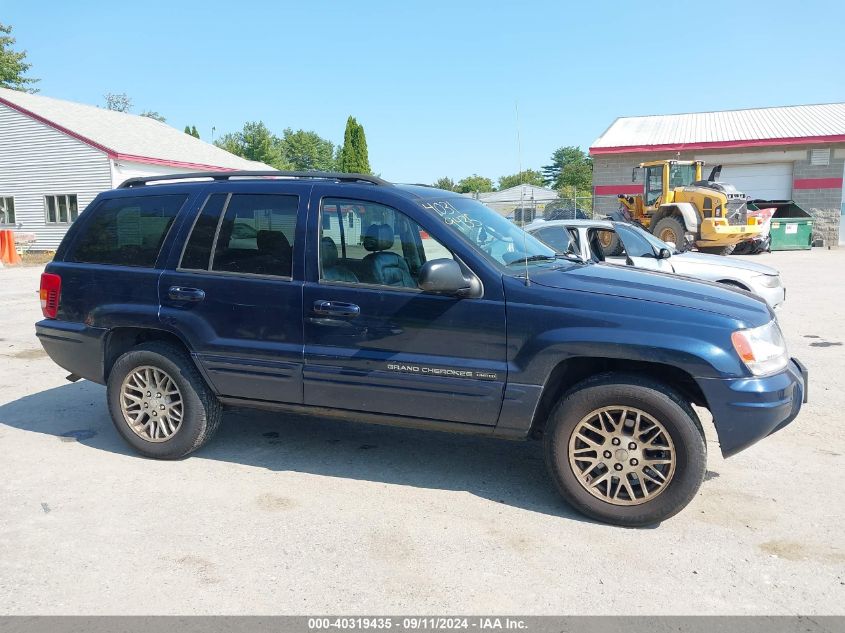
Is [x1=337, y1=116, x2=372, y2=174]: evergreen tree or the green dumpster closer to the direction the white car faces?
the green dumpster

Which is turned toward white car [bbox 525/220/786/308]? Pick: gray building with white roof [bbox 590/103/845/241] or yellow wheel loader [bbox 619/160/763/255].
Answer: the gray building with white roof

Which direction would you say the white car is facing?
to the viewer's right

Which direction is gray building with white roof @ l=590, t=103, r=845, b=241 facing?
toward the camera

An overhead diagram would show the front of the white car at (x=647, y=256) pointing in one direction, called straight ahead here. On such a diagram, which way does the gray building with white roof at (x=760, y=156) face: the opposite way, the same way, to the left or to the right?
to the right

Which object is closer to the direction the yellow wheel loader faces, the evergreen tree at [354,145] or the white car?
the evergreen tree

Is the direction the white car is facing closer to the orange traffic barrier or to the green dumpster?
the green dumpster

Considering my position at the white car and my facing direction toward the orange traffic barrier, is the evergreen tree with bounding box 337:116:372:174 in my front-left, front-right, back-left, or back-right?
front-right

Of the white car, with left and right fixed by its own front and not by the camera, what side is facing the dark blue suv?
right

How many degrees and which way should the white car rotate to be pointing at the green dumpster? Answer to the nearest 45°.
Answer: approximately 90° to its left

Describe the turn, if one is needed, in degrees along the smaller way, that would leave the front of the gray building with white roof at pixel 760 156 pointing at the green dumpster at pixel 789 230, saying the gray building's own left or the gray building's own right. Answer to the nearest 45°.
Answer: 0° — it already faces it

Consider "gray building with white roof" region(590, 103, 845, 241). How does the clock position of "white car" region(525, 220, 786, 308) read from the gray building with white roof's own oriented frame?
The white car is roughly at 12 o'clock from the gray building with white roof.

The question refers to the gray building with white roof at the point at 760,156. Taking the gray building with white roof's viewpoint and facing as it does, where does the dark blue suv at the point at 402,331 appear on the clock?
The dark blue suv is roughly at 12 o'clock from the gray building with white roof.
